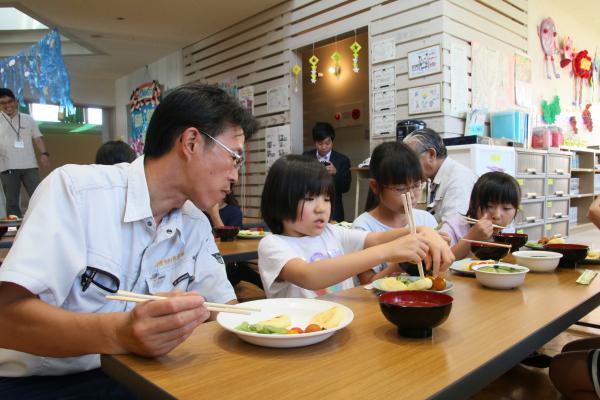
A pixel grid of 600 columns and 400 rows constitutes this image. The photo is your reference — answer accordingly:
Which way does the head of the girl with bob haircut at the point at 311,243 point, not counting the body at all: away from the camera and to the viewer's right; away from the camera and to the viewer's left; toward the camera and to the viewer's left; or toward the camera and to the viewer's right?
toward the camera and to the viewer's right

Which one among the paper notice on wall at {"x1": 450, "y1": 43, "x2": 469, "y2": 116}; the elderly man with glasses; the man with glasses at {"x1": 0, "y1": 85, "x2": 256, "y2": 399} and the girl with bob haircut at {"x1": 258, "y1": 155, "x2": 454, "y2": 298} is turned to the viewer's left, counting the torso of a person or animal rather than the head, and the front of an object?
the elderly man with glasses

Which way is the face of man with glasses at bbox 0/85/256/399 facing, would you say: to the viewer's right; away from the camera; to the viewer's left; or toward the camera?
to the viewer's right

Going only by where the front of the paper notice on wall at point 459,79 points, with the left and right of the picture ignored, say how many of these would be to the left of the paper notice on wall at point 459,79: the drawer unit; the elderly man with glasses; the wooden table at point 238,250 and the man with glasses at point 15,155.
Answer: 1

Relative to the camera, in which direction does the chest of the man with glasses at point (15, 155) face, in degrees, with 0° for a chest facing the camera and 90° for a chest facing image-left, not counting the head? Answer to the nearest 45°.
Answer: approximately 0°

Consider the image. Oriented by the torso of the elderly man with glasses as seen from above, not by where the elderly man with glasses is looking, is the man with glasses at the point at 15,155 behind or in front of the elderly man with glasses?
in front

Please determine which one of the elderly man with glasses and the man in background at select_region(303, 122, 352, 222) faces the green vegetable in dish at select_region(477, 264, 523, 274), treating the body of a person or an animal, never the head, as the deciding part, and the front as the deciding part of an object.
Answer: the man in background

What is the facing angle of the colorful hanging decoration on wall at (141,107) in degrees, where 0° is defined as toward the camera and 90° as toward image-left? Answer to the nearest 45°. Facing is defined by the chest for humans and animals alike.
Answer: approximately 45°

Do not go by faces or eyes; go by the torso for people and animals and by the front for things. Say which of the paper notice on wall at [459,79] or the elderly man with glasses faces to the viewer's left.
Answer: the elderly man with glasses

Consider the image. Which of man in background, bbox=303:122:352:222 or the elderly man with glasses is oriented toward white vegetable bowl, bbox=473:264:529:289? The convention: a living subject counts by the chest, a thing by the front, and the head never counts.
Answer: the man in background

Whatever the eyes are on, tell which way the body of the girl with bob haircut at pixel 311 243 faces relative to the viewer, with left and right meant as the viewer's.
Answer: facing the viewer and to the right of the viewer

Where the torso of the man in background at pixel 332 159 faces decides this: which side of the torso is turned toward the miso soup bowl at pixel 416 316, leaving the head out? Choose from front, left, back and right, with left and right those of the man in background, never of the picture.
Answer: front

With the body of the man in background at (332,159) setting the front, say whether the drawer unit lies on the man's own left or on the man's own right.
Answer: on the man's own left

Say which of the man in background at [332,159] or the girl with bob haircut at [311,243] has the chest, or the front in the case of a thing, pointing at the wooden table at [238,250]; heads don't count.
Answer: the man in background

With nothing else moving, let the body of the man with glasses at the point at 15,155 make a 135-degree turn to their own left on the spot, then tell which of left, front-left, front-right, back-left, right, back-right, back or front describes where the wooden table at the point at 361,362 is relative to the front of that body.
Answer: back-right
